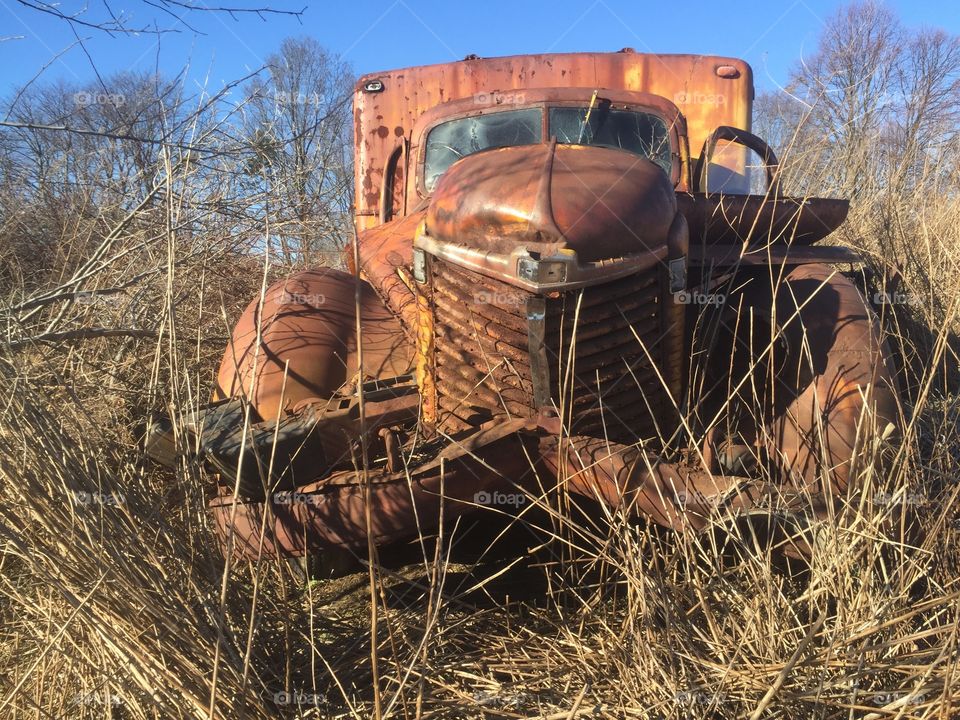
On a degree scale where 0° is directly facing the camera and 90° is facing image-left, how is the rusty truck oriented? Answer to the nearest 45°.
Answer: approximately 0°
